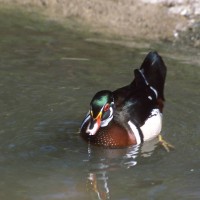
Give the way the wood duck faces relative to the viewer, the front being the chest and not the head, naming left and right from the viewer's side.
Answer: facing the viewer and to the left of the viewer
